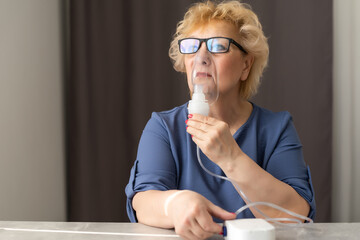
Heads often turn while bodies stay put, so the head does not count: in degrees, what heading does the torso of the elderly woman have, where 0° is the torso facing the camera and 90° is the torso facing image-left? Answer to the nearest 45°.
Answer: approximately 0°

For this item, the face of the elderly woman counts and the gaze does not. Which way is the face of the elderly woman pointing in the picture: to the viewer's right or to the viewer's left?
to the viewer's left
